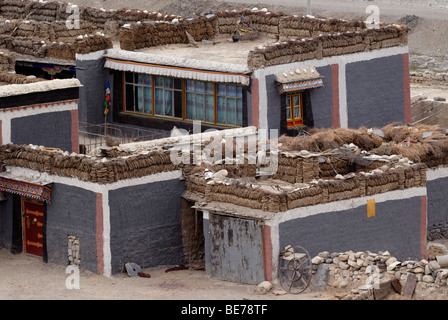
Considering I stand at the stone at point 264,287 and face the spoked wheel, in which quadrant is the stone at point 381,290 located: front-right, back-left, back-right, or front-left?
front-right

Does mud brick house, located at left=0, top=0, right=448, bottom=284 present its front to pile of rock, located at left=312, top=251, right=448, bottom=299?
no

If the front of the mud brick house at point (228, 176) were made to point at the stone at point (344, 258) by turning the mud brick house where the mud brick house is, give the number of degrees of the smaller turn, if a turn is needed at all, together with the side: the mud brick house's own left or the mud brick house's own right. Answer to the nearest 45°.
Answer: approximately 90° to the mud brick house's own left

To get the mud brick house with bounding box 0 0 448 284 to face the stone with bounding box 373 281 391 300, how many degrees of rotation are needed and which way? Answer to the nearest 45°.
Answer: approximately 90° to its left

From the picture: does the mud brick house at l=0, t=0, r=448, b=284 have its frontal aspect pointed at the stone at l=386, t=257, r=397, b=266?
no

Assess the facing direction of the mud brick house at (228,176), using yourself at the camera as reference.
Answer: facing the viewer and to the left of the viewer

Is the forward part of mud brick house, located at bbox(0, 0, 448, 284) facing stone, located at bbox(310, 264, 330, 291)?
no
